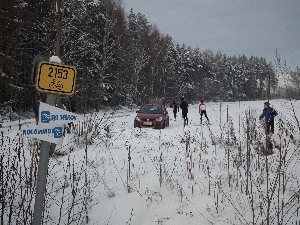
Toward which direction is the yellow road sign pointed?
toward the camera

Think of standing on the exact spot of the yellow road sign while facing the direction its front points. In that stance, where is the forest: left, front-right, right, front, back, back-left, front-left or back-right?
back
